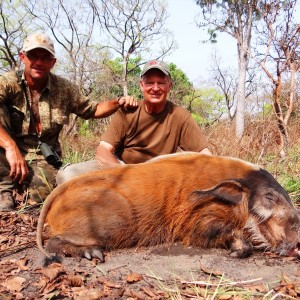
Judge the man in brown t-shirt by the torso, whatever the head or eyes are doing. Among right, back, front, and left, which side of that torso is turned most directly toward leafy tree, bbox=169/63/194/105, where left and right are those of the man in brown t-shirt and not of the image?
back

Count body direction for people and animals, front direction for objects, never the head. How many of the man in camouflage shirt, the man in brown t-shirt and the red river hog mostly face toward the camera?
2

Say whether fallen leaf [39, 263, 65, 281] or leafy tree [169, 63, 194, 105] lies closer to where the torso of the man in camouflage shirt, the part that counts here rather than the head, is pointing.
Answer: the fallen leaf

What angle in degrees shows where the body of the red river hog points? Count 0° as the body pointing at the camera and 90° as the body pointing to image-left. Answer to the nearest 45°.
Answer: approximately 270°

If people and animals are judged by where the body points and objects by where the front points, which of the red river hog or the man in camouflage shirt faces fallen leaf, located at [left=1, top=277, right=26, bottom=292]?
the man in camouflage shirt

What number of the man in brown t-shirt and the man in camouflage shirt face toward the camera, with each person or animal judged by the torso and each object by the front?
2

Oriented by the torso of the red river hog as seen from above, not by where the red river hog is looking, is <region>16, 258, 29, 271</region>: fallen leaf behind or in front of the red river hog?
behind

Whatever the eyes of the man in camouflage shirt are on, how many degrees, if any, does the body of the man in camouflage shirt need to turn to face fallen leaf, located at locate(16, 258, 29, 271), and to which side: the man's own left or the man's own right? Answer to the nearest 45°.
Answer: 0° — they already face it

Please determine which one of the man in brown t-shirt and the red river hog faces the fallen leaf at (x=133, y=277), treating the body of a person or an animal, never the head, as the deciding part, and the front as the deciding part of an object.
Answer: the man in brown t-shirt

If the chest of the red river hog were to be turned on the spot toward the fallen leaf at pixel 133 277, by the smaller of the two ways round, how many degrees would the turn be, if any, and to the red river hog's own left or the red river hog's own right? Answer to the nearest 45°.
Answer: approximately 90° to the red river hog's own right
